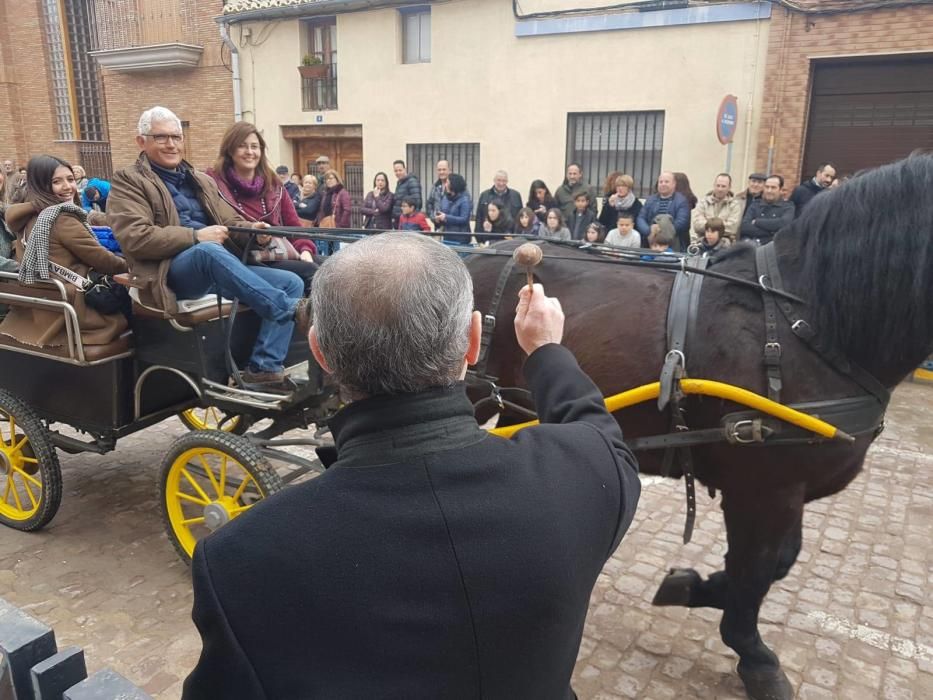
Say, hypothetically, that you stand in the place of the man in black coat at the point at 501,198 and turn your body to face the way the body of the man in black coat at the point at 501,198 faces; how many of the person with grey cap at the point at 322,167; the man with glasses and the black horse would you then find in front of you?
2

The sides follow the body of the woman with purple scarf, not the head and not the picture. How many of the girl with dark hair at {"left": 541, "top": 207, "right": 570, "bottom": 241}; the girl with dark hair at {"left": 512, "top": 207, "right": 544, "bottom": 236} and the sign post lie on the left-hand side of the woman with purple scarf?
3

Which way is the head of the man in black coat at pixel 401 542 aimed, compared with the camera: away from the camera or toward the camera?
away from the camera

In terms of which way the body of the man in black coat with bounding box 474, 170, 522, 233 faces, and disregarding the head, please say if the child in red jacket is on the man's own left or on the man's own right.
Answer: on the man's own right

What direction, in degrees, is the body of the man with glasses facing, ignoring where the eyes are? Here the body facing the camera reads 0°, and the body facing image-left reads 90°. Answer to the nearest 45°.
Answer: approximately 315°

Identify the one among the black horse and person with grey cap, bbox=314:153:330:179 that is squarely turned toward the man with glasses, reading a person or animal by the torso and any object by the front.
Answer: the person with grey cap

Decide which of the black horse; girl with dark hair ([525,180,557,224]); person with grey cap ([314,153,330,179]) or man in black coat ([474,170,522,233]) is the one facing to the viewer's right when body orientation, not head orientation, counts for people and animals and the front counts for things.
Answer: the black horse

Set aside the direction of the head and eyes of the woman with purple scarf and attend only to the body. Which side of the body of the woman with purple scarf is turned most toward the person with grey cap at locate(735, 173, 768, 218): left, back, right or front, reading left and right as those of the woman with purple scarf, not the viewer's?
left

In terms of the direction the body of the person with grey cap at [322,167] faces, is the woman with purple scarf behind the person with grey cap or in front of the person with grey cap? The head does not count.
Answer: in front

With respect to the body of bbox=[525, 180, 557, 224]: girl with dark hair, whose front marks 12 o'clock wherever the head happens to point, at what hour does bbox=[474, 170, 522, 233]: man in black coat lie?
The man in black coat is roughly at 4 o'clock from the girl with dark hair.

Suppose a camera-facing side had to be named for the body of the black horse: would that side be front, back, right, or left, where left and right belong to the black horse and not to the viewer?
right

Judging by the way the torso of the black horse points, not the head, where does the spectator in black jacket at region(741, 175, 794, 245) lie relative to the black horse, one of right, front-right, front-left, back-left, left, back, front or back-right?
left

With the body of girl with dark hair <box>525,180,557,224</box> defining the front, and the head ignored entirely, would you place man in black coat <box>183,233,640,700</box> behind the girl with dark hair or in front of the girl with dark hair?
in front
